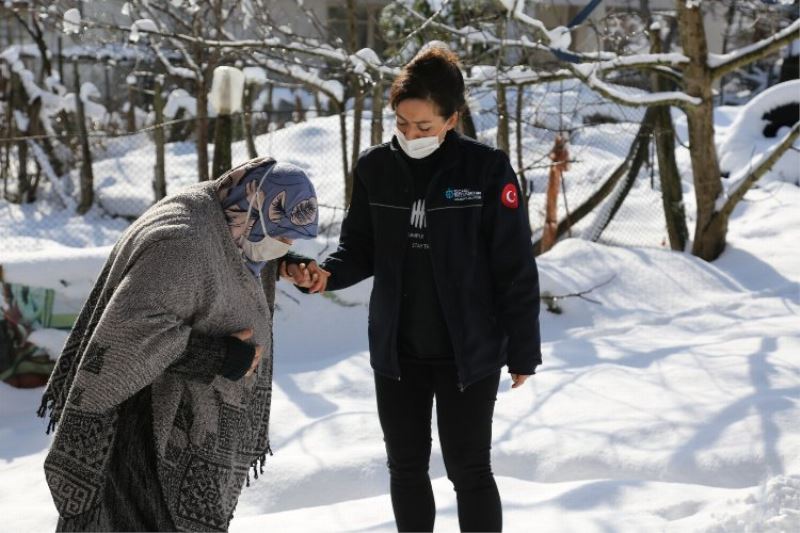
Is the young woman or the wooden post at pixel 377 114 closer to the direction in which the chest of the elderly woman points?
the young woman

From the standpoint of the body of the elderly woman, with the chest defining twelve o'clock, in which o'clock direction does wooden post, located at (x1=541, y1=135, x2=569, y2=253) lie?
The wooden post is roughly at 10 o'clock from the elderly woman.

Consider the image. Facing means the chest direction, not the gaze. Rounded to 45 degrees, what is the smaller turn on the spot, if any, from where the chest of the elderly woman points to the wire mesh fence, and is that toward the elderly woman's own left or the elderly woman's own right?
approximately 90° to the elderly woman's own left

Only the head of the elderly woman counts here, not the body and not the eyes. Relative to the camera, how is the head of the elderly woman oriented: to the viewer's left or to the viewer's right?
to the viewer's right

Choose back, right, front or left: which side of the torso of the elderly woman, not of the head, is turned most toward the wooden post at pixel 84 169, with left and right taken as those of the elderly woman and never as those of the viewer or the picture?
left

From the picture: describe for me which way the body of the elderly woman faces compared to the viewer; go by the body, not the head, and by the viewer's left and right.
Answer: facing to the right of the viewer

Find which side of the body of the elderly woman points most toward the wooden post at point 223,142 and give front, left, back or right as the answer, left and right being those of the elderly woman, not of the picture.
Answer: left

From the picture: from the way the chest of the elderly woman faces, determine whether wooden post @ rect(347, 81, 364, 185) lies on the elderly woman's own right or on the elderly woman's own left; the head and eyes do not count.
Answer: on the elderly woman's own left
